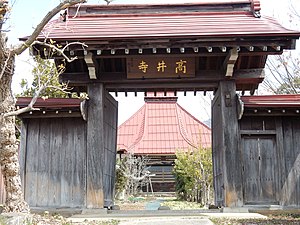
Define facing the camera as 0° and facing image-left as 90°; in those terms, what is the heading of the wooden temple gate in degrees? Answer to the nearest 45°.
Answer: approximately 0°
